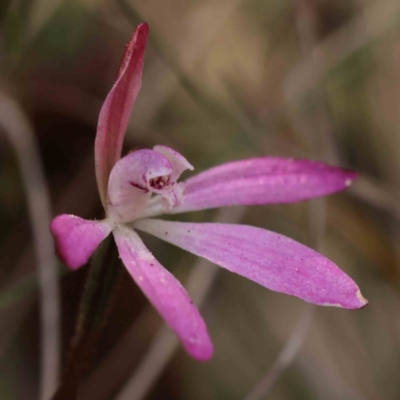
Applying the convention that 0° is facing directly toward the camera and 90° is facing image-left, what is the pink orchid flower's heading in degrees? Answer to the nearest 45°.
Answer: approximately 315°
